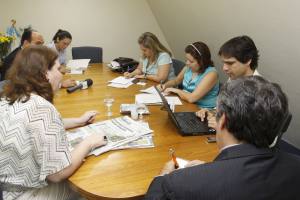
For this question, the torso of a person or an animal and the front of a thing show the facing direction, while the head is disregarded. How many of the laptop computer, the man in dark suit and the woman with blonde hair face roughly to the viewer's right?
1

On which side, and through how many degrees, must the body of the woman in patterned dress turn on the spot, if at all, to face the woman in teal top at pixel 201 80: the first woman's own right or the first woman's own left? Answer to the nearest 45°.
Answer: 0° — they already face them

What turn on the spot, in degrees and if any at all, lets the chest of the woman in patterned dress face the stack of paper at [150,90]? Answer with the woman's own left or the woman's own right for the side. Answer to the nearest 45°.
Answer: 0° — they already face it

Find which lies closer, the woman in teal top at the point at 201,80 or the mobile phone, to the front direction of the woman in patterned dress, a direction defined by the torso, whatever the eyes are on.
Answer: the woman in teal top

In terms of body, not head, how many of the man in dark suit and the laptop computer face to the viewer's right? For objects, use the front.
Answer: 1

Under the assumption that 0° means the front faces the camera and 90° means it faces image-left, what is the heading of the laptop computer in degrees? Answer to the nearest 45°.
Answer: approximately 270°

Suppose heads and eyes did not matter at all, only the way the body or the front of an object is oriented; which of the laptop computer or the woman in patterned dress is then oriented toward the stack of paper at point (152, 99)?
the woman in patterned dress

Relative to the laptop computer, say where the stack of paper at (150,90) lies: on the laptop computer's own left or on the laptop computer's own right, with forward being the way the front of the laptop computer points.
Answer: on the laptop computer's own left

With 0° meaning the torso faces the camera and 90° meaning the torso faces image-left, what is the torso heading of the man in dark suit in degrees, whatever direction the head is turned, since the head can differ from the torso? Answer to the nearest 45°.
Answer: approximately 135°
